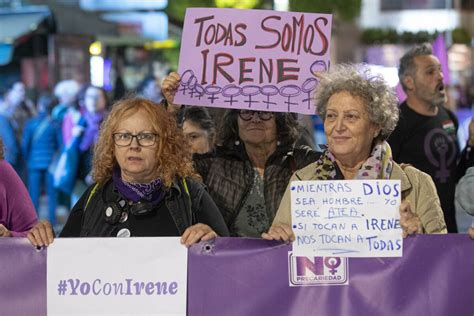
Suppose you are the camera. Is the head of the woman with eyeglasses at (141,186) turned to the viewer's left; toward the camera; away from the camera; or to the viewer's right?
toward the camera

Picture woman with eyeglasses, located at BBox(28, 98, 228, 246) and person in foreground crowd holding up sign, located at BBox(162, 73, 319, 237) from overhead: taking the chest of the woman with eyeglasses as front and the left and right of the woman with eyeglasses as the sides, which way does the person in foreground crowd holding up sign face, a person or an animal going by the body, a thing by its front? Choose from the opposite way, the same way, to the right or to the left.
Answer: the same way

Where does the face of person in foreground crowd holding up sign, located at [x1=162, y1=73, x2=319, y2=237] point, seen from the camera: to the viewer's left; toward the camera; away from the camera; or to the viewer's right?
toward the camera

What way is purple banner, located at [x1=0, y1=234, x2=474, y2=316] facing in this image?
toward the camera

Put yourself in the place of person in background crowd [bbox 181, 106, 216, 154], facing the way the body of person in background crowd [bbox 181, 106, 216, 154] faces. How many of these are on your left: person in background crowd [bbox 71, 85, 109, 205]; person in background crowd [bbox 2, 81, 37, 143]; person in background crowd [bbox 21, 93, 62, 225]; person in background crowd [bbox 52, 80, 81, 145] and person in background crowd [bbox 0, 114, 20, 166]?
0

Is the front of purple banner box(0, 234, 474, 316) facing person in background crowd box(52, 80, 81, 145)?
no

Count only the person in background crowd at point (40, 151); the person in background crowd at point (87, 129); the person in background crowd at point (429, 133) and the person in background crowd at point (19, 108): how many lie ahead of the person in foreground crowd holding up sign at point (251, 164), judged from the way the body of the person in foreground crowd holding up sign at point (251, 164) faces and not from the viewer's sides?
0

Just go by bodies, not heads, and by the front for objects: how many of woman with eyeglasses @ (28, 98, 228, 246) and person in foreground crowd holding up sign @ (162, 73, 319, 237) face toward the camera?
2

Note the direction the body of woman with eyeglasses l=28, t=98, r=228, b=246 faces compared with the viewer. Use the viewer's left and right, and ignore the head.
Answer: facing the viewer

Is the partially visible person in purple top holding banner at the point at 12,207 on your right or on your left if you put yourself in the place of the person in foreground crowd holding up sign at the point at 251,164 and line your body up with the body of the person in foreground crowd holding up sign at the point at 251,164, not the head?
on your right

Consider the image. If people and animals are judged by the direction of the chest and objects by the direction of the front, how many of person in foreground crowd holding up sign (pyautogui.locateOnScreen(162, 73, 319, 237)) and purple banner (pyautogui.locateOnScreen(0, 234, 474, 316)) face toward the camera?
2

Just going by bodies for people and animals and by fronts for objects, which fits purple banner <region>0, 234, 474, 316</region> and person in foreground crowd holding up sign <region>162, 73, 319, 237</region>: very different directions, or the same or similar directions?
same or similar directions

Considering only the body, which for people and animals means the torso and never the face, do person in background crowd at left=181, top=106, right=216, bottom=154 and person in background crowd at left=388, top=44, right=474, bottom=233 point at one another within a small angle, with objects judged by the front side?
no

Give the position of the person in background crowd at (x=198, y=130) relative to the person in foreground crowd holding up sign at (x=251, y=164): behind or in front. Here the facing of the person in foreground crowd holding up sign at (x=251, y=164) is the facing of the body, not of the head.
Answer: behind

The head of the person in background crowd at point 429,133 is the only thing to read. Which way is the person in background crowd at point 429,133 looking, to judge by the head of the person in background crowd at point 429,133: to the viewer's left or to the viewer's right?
to the viewer's right

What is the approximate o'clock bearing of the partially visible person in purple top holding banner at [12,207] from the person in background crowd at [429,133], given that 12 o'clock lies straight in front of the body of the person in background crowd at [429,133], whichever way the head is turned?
the partially visible person in purple top holding banner at [12,207] is roughly at 3 o'clock from the person in background crowd at [429,133].

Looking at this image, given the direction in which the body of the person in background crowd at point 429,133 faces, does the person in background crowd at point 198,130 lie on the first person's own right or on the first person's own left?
on the first person's own right
